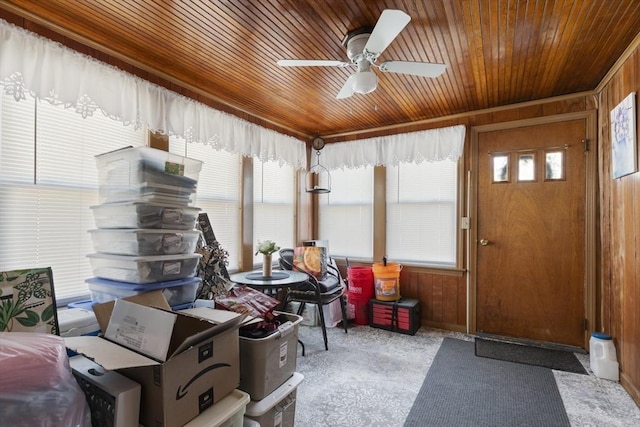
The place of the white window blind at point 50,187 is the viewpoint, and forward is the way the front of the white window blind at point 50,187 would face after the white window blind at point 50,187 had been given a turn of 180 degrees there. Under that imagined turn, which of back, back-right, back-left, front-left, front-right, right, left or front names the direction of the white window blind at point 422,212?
back-right

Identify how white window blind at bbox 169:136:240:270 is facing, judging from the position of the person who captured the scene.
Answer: facing the viewer and to the right of the viewer

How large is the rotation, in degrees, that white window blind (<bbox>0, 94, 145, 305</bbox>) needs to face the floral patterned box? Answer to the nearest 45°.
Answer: approximately 45° to its right

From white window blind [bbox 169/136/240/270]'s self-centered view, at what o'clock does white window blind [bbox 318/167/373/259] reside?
white window blind [bbox 318/167/373/259] is roughly at 10 o'clock from white window blind [bbox 169/136/240/270].

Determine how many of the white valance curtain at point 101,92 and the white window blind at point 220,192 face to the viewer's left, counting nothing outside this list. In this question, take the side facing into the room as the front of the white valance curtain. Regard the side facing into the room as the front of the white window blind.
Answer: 0

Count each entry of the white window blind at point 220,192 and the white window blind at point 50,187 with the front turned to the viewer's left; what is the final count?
0

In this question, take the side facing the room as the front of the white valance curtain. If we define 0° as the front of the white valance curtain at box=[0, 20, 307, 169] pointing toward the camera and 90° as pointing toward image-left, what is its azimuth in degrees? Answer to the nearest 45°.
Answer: approximately 315°

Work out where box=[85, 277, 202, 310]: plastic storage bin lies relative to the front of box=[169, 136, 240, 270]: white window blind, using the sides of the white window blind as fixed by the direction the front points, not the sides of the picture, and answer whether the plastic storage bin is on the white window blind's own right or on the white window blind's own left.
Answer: on the white window blind's own right
